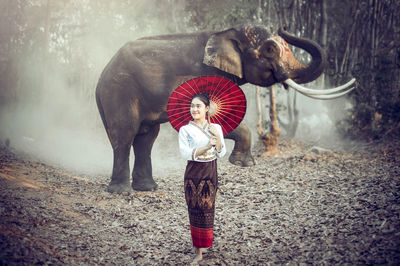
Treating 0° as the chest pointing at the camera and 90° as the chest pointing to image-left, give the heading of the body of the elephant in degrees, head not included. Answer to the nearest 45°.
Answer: approximately 270°

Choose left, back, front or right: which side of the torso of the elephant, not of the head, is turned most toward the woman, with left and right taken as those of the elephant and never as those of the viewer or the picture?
right
